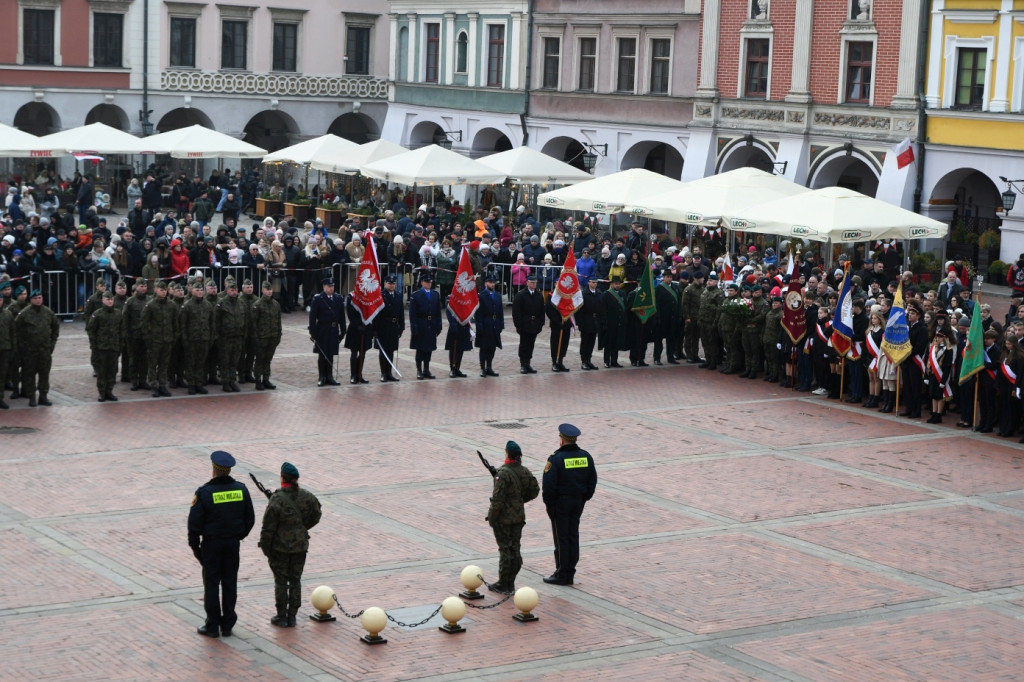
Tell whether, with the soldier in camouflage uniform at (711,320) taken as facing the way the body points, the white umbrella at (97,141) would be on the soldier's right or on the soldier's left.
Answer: on the soldier's right

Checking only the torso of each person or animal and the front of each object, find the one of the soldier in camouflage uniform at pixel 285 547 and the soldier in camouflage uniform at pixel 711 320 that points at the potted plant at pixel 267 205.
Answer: the soldier in camouflage uniform at pixel 285 547

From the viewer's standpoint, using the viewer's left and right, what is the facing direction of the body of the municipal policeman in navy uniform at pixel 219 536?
facing away from the viewer and to the left of the viewer

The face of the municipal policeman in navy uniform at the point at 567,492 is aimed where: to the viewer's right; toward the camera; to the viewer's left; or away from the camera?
away from the camera

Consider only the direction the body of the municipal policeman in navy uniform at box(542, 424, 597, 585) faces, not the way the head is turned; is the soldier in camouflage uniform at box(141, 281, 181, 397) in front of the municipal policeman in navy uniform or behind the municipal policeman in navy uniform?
in front

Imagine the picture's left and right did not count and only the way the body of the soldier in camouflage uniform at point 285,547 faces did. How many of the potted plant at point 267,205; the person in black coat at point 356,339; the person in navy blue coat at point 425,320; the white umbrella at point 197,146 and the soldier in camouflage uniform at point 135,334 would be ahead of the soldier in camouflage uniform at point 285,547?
5

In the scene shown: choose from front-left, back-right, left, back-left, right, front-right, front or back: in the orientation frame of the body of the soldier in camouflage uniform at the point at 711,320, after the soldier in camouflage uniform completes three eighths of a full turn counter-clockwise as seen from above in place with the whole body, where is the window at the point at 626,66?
left

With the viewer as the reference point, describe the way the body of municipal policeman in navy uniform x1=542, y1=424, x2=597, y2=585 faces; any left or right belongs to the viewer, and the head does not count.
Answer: facing away from the viewer and to the left of the viewer

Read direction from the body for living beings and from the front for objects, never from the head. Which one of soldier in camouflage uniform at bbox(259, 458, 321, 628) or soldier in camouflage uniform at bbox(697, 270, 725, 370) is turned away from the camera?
soldier in camouflage uniform at bbox(259, 458, 321, 628)

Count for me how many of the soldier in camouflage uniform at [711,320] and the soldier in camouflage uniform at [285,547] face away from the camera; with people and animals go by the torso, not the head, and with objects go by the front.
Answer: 1

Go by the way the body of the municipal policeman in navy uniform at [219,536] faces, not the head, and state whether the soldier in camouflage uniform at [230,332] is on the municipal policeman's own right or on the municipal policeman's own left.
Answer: on the municipal policeman's own right

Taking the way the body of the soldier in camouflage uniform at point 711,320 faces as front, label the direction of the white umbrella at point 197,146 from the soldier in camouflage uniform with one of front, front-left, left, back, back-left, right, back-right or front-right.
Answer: right

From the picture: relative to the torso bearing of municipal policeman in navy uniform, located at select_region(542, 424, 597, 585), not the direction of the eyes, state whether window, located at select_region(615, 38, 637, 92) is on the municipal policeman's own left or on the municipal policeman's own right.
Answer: on the municipal policeman's own right

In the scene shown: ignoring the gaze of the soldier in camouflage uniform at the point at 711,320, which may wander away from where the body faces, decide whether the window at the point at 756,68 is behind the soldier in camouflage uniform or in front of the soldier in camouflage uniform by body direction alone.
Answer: behind

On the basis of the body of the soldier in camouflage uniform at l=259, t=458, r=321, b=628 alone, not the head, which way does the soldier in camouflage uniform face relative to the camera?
away from the camera

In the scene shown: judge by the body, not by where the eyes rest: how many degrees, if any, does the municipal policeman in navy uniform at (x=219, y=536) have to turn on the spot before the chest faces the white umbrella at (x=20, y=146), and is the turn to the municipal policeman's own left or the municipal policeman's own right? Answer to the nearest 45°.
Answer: approximately 45° to the municipal policeman's own right

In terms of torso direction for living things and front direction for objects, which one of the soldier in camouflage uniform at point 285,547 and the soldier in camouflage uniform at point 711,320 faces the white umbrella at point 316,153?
the soldier in camouflage uniform at point 285,547
